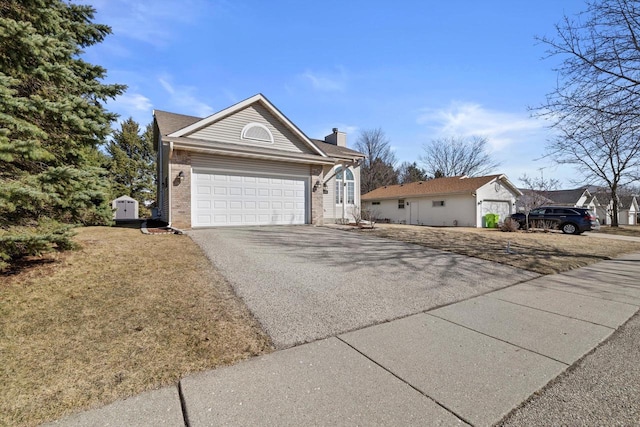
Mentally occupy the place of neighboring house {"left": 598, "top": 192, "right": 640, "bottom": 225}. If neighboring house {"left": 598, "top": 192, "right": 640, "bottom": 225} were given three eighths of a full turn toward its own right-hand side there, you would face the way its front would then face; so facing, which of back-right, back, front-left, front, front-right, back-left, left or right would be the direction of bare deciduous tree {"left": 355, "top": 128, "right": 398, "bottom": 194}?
front-left

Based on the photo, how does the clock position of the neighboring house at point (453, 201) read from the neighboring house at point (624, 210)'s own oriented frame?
the neighboring house at point (453, 201) is roughly at 2 o'clock from the neighboring house at point (624, 210).

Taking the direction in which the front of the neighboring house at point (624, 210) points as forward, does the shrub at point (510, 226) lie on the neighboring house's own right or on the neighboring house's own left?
on the neighboring house's own right

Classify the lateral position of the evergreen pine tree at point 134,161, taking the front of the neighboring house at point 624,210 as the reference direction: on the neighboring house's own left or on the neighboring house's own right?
on the neighboring house's own right

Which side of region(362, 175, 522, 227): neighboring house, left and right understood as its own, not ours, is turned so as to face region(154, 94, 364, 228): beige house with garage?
right

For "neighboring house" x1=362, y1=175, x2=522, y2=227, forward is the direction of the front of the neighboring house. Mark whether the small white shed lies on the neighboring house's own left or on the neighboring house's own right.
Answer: on the neighboring house's own right

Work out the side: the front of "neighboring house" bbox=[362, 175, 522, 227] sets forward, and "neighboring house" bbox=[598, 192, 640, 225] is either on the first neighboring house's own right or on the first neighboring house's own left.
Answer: on the first neighboring house's own left

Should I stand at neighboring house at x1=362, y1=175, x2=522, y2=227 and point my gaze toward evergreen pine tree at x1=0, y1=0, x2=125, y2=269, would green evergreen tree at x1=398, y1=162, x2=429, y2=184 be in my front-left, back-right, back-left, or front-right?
back-right

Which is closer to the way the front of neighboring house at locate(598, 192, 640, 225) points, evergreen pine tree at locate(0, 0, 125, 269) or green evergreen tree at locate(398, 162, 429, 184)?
the evergreen pine tree

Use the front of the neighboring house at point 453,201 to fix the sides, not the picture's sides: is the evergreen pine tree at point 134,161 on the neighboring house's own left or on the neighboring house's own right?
on the neighboring house's own right

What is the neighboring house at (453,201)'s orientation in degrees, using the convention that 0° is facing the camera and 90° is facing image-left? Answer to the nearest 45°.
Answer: approximately 315°

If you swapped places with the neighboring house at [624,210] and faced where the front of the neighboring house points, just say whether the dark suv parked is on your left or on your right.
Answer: on your right

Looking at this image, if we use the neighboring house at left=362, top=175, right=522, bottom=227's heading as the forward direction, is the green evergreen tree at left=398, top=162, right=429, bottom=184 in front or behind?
behind
